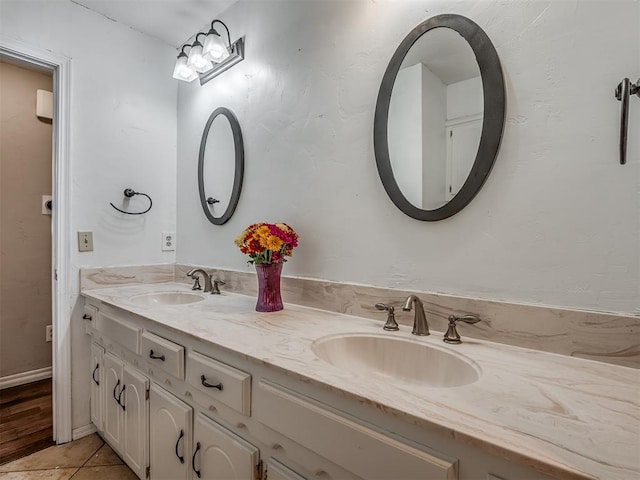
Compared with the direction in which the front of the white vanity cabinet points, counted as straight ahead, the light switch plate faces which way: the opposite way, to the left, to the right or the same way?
to the left

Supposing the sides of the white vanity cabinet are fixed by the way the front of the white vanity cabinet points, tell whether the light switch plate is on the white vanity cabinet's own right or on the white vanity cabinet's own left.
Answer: on the white vanity cabinet's own right

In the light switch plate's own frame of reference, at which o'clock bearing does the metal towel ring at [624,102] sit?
The metal towel ring is roughly at 11 o'clock from the light switch plate.
